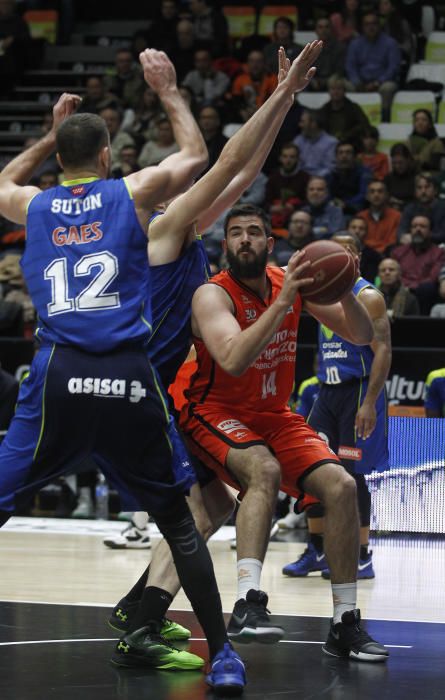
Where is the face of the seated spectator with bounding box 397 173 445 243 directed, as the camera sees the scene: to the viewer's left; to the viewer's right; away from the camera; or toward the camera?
toward the camera

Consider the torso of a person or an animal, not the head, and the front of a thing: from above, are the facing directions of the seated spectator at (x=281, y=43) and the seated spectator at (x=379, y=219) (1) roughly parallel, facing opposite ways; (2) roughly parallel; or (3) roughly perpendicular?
roughly parallel

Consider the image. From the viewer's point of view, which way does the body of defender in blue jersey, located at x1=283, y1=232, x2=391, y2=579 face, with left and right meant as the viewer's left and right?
facing the viewer and to the left of the viewer

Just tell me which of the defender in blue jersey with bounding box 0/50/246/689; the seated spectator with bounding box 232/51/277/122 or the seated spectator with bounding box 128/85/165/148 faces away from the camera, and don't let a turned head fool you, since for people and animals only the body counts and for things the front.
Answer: the defender in blue jersey

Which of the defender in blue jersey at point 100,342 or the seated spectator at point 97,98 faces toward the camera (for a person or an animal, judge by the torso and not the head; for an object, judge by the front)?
the seated spectator

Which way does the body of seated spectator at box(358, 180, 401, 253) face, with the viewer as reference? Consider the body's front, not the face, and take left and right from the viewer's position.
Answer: facing the viewer

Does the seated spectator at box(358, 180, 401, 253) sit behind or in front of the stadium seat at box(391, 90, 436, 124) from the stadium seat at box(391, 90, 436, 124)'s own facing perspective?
in front

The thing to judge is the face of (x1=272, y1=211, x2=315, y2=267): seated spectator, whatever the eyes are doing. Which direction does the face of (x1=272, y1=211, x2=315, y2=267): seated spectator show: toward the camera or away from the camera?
toward the camera

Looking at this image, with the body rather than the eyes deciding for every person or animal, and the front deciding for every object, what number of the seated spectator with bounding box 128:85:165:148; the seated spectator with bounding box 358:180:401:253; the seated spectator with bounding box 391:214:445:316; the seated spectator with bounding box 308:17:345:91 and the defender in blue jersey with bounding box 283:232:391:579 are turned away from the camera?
0

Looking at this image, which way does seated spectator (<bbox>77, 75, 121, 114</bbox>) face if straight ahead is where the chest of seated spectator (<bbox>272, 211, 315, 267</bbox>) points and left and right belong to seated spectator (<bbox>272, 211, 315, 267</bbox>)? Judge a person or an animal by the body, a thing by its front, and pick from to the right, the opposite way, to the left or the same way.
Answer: the same way

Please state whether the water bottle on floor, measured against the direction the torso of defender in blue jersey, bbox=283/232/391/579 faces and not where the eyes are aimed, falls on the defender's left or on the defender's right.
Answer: on the defender's right

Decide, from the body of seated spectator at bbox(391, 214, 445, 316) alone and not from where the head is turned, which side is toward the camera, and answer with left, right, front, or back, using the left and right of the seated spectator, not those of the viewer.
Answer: front

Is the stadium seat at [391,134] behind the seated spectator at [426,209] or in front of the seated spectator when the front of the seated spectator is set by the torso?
behind

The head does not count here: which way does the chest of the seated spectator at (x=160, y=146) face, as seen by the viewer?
toward the camera

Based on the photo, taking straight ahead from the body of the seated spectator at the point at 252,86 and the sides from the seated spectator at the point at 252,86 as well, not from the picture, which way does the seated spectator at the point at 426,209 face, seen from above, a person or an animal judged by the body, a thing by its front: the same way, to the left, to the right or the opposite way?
the same way

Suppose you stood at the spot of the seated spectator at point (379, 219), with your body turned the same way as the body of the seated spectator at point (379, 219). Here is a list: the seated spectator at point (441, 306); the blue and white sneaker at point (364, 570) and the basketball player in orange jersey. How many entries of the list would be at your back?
0

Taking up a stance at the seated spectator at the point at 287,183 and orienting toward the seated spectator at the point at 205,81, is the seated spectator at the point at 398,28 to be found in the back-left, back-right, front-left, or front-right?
front-right

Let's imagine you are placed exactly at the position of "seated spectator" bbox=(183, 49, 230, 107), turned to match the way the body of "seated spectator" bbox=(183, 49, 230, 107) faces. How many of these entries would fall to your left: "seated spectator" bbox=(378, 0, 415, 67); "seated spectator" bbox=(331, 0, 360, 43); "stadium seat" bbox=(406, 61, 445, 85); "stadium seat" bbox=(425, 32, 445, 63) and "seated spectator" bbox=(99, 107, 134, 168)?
4

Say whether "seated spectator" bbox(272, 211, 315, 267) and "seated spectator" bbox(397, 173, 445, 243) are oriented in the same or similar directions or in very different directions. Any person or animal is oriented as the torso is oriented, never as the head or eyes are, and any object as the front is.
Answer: same or similar directions

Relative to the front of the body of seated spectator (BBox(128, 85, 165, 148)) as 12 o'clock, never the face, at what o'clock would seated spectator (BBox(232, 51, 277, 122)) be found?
seated spectator (BBox(232, 51, 277, 122)) is roughly at 8 o'clock from seated spectator (BBox(128, 85, 165, 148)).

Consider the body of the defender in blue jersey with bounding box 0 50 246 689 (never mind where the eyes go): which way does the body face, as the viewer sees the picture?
away from the camera
